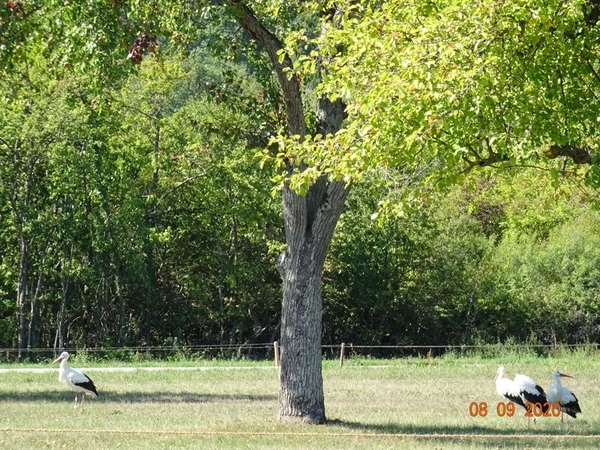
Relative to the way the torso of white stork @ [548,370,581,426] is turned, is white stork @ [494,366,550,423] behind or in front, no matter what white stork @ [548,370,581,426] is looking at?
in front

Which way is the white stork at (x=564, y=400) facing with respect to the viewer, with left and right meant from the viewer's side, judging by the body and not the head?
facing to the left of the viewer
